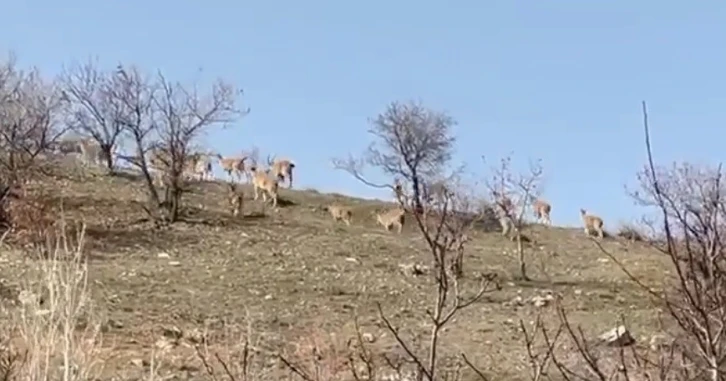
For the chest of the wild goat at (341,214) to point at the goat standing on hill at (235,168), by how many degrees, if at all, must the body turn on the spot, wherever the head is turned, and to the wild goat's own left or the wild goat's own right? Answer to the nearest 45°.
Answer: approximately 45° to the wild goat's own right

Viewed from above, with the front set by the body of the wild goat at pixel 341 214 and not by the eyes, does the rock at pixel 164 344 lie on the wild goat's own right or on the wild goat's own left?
on the wild goat's own left

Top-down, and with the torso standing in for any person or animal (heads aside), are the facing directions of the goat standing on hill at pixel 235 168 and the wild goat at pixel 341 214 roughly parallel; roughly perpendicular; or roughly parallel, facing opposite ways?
roughly parallel

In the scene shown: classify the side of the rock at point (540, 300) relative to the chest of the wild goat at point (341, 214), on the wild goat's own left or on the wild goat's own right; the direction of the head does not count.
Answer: on the wild goat's own left

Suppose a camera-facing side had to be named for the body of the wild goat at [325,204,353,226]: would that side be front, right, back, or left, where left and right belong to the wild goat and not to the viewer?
left

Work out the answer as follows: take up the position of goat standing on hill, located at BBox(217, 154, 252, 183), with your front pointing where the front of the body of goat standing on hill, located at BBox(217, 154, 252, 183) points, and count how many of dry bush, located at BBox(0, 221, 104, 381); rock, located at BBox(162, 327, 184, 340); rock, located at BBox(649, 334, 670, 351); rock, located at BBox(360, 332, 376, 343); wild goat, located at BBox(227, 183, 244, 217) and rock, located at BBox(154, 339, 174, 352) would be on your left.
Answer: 6

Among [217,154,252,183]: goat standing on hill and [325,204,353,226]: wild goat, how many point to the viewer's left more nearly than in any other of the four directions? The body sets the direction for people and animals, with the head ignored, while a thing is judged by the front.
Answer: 2

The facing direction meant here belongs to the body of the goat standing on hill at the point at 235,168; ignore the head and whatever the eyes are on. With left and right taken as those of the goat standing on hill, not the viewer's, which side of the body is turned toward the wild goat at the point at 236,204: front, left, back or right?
left

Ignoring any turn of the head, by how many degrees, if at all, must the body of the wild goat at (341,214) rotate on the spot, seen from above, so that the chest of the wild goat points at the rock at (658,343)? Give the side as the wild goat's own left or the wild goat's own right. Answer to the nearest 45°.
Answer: approximately 90° to the wild goat's own left

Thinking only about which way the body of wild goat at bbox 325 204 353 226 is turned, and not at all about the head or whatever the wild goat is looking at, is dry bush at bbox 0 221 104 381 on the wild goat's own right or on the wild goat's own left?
on the wild goat's own left

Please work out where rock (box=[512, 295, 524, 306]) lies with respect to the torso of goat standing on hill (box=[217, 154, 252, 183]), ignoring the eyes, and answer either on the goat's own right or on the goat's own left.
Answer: on the goat's own left

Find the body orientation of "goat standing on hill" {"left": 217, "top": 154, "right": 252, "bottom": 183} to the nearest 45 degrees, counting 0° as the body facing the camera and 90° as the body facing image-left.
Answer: approximately 90°
